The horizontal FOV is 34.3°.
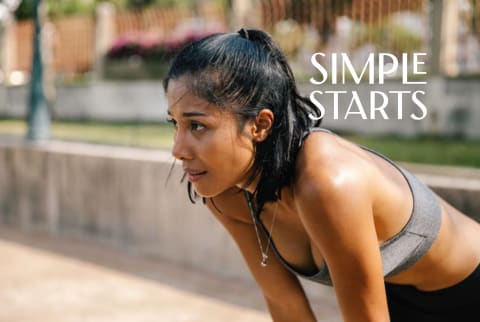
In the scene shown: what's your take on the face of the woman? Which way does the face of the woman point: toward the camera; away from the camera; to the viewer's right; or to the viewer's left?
to the viewer's left

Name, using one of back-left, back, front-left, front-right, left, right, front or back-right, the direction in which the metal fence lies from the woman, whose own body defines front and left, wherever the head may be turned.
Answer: back-right

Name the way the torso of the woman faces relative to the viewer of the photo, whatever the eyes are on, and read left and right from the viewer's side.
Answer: facing the viewer and to the left of the viewer

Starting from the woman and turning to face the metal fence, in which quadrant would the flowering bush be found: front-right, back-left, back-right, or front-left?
front-left

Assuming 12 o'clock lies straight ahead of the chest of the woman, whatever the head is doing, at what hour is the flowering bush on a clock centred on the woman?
The flowering bush is roughly at 4 o'clock from the woman.
